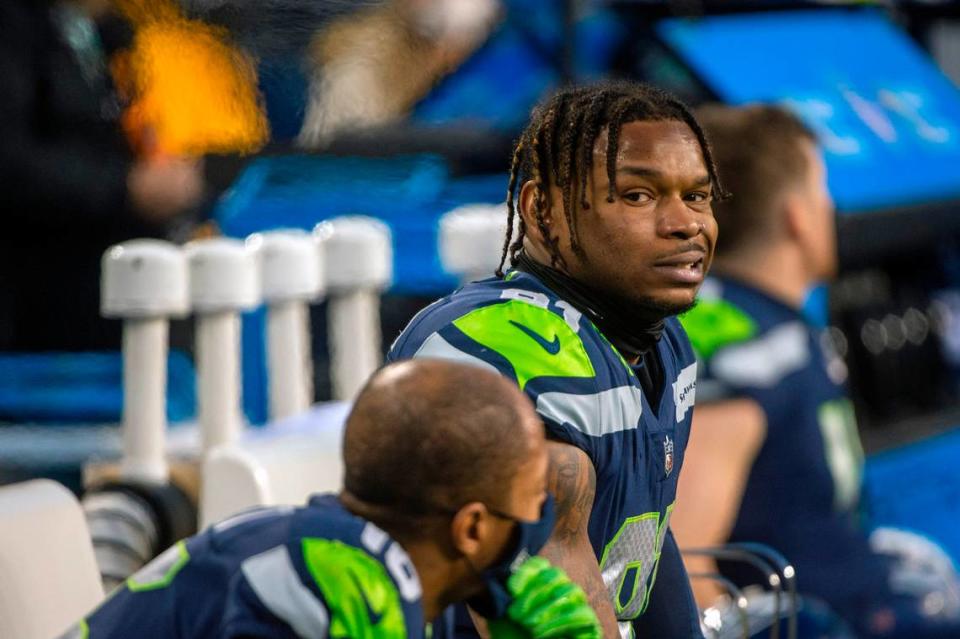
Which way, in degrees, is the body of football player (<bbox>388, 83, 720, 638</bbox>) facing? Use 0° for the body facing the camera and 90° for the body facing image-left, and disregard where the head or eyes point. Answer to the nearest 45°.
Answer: approximately 315°

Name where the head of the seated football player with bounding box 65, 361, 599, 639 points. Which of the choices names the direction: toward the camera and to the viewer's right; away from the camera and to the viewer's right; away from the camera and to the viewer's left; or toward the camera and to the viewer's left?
away from the camera and to the viewer's right

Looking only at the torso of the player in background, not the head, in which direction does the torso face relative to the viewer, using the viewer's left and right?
facing to the right of the viewer

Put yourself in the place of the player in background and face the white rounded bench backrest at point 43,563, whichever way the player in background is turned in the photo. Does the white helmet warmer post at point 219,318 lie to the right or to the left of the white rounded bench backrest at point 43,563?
right

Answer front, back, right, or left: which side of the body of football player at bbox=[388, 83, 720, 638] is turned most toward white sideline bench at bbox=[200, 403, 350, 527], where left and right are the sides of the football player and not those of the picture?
back

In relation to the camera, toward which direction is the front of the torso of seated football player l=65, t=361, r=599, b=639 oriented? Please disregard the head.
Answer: to the viewer's right

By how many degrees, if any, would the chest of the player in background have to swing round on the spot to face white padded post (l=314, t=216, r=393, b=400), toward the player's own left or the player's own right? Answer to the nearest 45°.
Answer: approximately 180°

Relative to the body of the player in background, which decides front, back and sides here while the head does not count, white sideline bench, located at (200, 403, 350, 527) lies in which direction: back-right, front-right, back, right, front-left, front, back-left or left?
back-right
